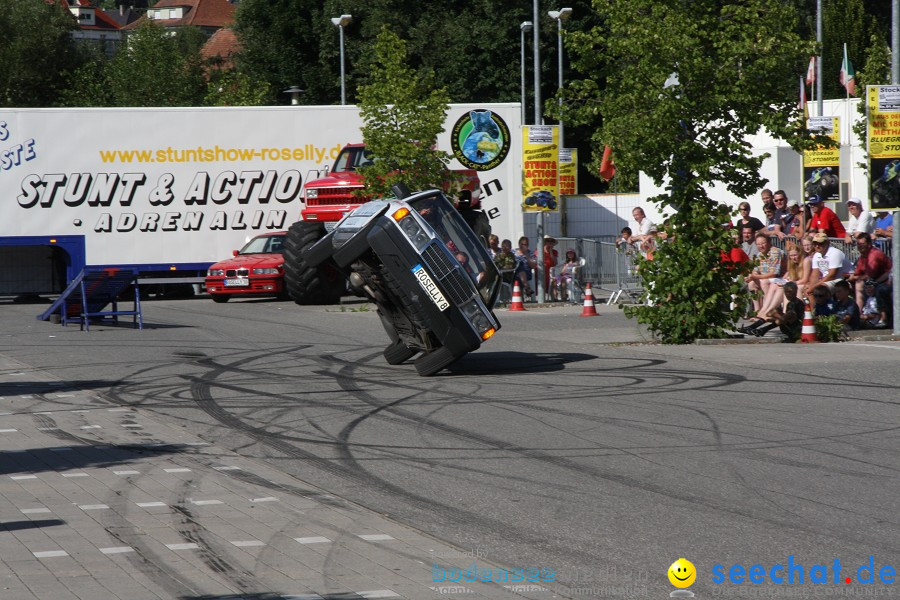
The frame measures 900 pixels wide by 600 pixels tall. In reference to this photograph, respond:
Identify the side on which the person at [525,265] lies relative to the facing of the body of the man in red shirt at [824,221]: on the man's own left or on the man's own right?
on the man's own right

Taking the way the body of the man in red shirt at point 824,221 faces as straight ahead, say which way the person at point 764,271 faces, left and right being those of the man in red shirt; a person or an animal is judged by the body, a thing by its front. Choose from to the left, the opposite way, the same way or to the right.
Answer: the same way

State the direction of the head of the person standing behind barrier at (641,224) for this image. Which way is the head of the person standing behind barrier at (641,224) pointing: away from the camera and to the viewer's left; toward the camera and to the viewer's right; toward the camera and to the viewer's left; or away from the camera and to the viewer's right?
toward the camera and to the viewer's left

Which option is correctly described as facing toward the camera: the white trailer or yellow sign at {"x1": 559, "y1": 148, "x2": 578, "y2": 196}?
the yellow sign

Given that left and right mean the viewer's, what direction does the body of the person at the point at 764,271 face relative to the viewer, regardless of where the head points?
facing the viewer and to the left of the viewer

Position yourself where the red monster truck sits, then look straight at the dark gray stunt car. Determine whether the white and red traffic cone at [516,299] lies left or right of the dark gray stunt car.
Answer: left

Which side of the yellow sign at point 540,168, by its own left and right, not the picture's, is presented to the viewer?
front

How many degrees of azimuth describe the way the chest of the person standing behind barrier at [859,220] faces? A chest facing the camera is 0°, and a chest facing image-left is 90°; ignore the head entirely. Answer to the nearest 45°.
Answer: approximately 45°

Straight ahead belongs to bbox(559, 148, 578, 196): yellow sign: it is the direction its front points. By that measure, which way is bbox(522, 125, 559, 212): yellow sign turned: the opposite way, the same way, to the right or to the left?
the same way

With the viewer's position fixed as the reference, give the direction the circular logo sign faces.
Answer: facing the viewer

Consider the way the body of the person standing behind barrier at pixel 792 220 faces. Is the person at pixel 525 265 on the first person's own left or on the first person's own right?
on the first person's own right

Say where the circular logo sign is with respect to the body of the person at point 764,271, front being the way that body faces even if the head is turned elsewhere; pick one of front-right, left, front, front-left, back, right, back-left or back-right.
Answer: right
